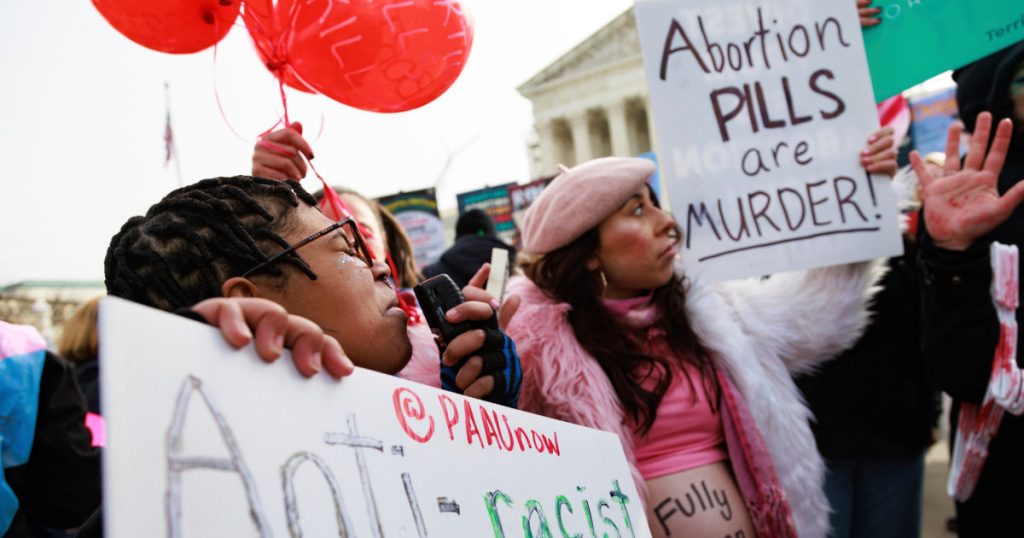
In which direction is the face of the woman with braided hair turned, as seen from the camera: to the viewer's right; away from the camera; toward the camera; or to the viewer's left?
to the viewer's right

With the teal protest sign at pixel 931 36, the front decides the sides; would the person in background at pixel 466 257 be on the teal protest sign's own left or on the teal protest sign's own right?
on the teal protest sign's own right

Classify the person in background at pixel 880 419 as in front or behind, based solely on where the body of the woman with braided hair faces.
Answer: in front

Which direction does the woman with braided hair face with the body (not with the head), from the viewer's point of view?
to the viewer's right

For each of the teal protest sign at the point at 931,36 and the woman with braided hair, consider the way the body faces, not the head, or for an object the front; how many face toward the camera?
1

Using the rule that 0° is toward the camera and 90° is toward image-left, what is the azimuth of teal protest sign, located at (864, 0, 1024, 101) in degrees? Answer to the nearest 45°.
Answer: approximately 0°

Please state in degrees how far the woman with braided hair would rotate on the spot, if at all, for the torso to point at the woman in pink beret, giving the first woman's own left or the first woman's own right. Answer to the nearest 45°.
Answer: approximately 45° to the first woman's own left

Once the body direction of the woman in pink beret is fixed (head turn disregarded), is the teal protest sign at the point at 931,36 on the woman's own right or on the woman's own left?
on the woman's own left
